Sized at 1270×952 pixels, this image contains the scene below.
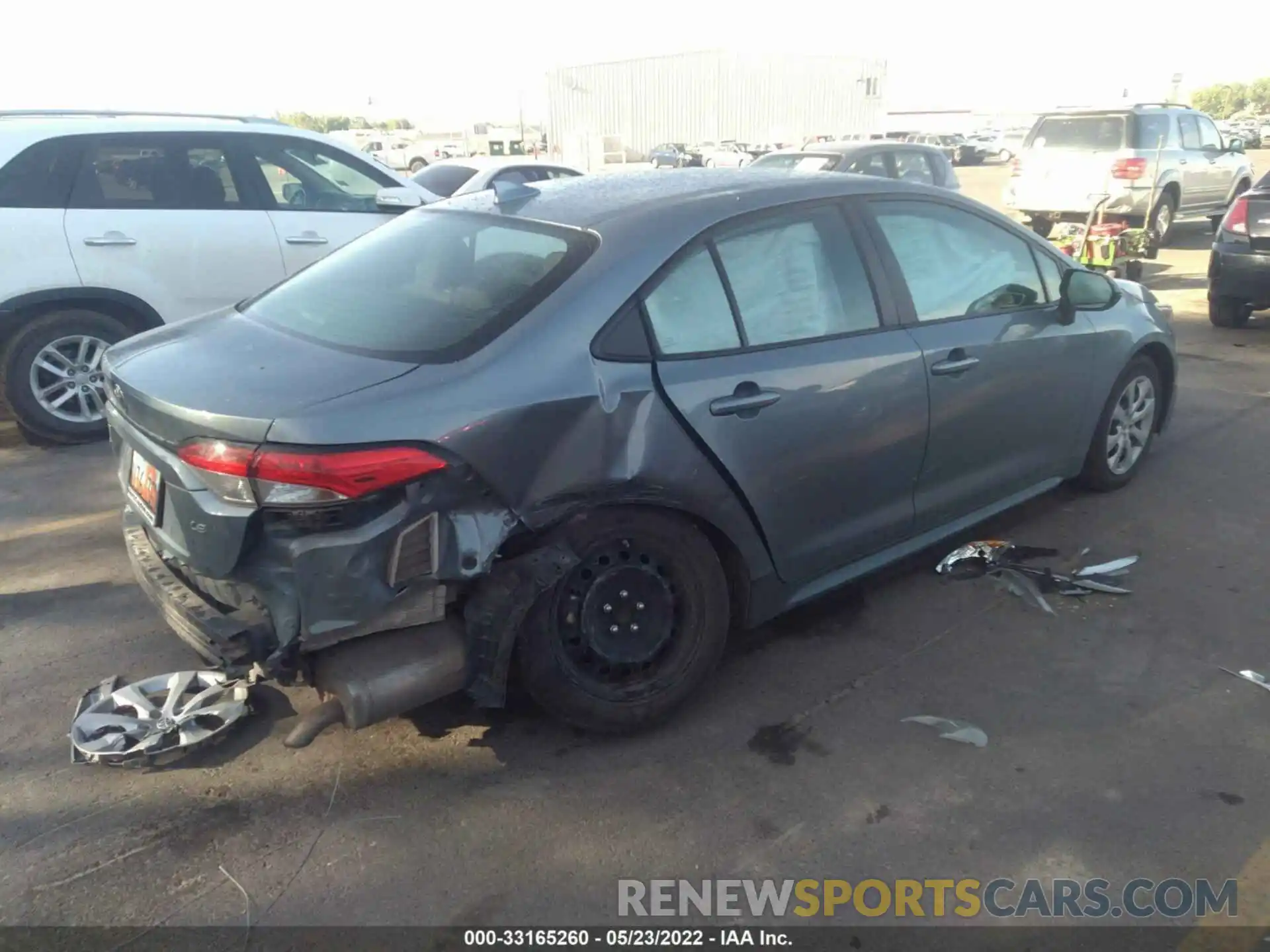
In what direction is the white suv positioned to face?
to the viewer's right

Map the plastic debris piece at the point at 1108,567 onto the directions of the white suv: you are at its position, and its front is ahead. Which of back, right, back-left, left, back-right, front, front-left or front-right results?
front-right

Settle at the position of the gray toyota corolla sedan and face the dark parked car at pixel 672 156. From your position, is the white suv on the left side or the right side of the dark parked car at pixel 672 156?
left

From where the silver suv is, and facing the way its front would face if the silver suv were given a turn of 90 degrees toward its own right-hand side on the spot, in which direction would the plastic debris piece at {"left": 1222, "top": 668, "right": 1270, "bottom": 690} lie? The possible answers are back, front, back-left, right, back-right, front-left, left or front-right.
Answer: front-right

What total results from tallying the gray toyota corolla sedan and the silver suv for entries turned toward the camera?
0

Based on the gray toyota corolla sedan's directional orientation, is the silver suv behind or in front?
in front

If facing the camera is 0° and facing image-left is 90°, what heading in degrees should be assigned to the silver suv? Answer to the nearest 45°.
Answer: approximately 225°

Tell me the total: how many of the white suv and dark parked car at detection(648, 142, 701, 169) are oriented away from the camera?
0

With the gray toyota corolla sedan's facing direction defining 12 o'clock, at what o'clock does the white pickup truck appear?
The white pickup truck is roughly at 10 o'clock from the gray toyota corolla sedan.

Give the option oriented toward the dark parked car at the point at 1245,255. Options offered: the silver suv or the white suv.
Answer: the white suv

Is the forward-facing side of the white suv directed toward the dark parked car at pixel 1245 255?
yes

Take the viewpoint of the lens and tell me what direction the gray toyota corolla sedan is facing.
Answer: facing away from the viewer and to the right of the viewer

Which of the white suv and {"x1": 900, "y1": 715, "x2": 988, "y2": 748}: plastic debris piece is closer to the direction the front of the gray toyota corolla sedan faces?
the plastic debris piece
